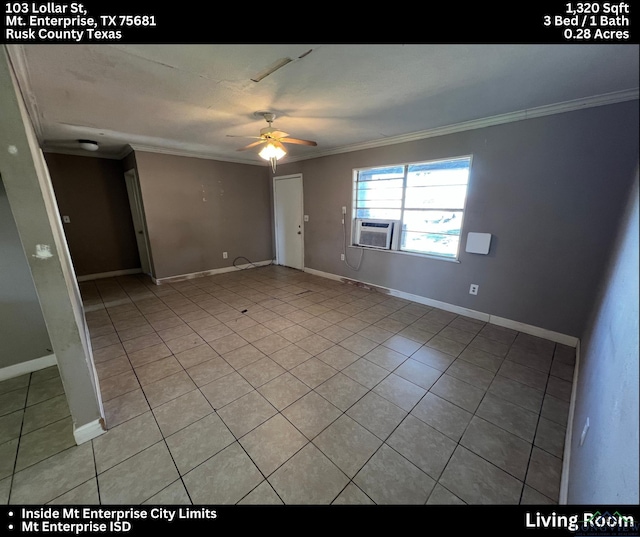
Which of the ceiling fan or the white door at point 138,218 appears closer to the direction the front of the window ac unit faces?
the ceiling fan

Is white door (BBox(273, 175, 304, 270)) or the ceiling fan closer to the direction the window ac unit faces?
the ceiling fan

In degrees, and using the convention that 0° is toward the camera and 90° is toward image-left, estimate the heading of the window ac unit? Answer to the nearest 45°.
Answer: approximately 45°

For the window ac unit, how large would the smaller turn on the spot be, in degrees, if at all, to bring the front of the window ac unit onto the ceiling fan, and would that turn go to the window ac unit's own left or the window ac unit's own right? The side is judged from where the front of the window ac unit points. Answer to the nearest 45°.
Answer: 0° — it already faces it

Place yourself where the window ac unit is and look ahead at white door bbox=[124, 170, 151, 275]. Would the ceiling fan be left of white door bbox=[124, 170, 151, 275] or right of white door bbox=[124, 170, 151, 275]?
left

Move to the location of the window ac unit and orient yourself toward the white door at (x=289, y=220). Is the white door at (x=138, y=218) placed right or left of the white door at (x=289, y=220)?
left

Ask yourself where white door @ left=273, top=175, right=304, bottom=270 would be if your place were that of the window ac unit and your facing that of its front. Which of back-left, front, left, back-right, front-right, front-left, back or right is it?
right

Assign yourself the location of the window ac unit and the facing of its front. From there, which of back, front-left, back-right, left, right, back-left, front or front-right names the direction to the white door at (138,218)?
front-right

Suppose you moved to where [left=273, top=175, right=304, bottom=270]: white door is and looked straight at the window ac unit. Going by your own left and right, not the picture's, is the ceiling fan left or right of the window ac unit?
right
